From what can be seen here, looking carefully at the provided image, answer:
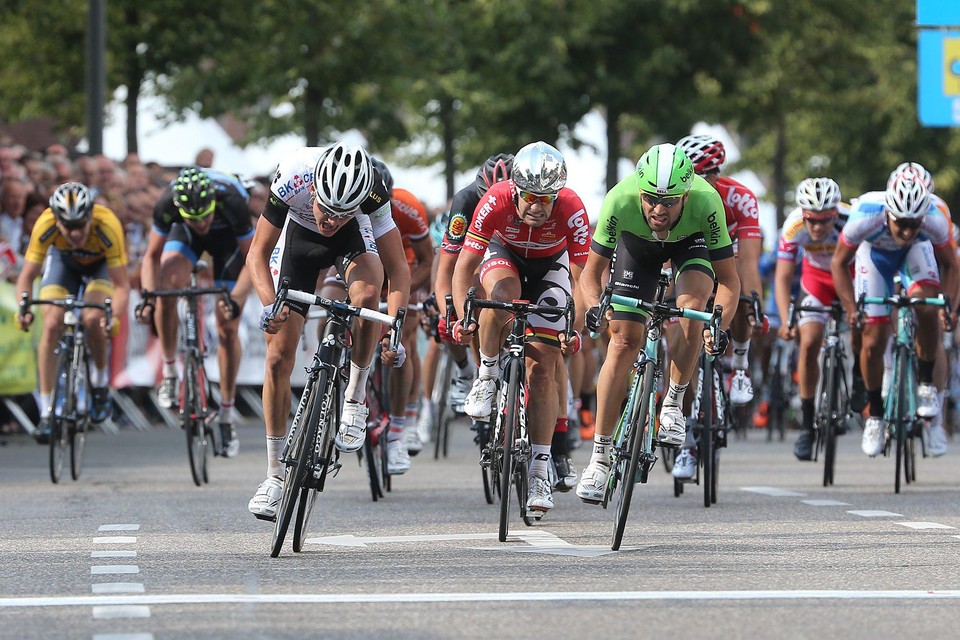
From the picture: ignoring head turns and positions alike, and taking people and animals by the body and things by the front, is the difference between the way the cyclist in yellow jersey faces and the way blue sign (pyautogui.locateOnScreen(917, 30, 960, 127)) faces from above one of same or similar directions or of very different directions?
same or similar directions

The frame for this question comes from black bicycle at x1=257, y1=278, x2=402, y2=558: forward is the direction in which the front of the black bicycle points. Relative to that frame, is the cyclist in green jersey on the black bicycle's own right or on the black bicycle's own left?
on the black bicycle's own left

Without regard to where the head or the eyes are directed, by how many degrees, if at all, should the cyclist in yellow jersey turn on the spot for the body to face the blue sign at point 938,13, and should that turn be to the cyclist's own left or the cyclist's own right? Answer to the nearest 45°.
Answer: approximately 135° to the cyclist's own left

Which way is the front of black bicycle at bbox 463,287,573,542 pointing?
toward the camera

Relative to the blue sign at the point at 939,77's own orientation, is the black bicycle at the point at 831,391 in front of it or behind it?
in front

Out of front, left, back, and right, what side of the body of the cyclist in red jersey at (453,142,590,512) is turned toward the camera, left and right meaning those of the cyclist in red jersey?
front

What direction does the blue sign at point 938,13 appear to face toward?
toward the camera

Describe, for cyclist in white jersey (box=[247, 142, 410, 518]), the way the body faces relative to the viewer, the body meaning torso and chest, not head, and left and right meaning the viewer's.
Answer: facing the viewer

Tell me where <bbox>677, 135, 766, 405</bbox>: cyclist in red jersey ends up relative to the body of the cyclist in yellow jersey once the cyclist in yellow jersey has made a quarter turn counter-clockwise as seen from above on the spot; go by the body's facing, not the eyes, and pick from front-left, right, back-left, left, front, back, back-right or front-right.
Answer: front-right

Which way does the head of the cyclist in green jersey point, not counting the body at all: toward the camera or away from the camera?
toward the camera

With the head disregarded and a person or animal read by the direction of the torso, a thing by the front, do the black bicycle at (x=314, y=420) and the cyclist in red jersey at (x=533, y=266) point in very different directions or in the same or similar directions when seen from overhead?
same or similar directions

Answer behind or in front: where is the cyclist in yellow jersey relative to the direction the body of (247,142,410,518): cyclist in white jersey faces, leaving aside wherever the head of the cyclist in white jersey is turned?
behind

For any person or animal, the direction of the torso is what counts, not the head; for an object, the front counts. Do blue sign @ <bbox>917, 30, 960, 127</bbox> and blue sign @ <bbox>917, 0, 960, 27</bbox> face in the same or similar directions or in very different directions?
same or similar directions

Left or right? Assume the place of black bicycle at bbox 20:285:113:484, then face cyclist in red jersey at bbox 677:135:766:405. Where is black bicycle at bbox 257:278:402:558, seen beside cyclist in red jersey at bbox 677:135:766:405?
right

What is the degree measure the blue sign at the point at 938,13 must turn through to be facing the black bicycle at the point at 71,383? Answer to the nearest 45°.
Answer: approximately 45° to its right

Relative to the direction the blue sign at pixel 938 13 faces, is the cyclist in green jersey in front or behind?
in front
